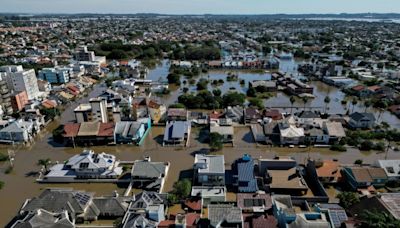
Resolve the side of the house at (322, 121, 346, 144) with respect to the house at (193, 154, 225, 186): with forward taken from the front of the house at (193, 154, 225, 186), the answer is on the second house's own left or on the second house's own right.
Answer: on the second house's own right

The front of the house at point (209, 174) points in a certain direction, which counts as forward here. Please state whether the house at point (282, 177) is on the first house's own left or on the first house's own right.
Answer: on the first house's own right

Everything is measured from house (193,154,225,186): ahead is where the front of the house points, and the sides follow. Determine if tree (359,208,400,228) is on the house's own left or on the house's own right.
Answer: on the house's own right

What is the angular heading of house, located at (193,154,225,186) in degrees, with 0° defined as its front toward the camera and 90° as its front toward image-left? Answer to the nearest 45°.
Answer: approximately 180°

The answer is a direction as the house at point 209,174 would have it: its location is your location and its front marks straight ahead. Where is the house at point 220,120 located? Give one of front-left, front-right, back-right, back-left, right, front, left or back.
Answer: front

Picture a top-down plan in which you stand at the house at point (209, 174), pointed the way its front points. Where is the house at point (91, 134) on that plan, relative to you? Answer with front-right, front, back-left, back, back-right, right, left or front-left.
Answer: front-left

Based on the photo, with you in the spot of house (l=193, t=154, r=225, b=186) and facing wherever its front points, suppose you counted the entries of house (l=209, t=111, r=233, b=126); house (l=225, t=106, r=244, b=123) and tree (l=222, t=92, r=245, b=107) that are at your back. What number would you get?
0

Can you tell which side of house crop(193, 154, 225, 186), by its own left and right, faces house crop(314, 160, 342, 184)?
right

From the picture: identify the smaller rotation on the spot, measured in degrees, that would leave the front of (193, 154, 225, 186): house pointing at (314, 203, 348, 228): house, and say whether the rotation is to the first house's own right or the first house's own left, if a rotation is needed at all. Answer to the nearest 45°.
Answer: approximately 135° to the first house's own right

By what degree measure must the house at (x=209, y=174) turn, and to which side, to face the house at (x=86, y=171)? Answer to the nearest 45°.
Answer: approximately 90° to its left
